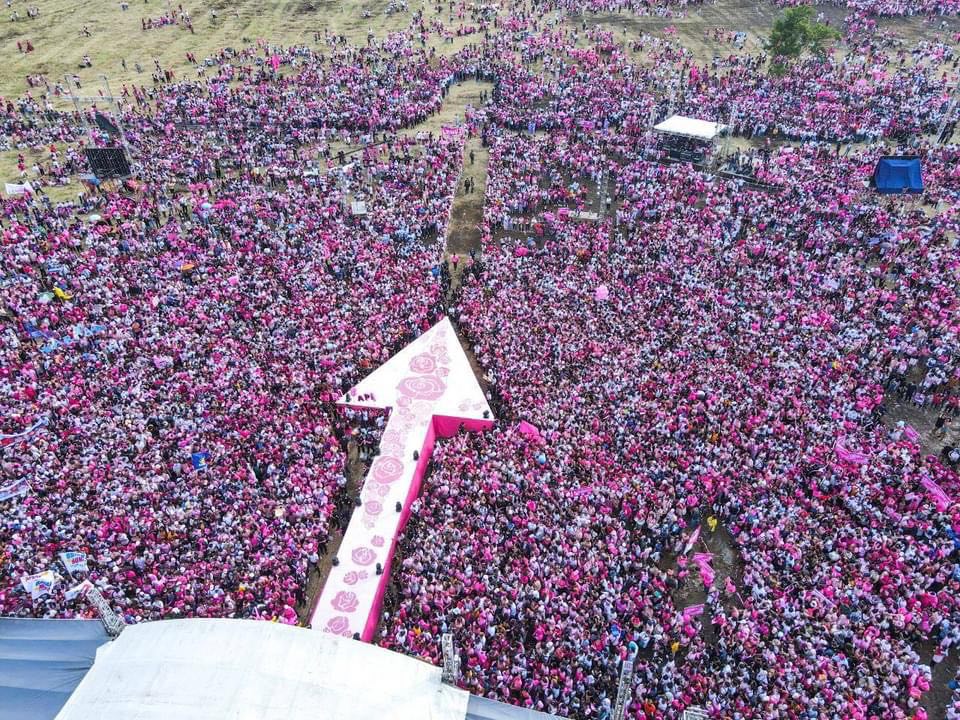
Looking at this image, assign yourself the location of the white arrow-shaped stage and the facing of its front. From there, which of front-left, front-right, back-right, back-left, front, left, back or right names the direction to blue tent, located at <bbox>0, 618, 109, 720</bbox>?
back-left

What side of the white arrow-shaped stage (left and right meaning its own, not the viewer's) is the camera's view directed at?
back

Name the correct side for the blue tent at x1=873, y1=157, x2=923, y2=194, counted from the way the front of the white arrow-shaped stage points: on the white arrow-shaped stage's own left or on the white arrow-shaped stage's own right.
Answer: on the white arrow-shaped stage's own right

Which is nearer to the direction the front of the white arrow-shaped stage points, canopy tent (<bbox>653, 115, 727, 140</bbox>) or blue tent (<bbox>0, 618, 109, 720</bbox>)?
the canopy tent

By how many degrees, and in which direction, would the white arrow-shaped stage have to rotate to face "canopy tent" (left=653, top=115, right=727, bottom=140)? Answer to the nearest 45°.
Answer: approximately 45° to its right
